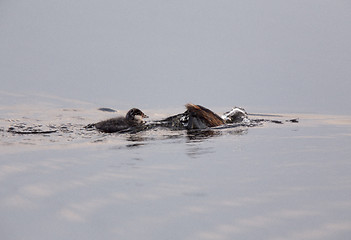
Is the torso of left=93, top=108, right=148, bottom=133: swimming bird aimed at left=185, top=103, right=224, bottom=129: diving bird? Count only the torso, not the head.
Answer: yes

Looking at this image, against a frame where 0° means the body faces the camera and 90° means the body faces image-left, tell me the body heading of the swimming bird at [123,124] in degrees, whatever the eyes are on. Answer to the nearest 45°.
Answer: approximately 270°
